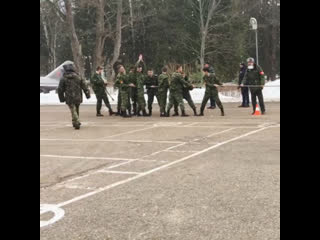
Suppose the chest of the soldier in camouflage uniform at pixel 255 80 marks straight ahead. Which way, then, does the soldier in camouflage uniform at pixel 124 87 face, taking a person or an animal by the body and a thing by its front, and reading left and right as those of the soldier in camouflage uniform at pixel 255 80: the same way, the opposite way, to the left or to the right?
to the left

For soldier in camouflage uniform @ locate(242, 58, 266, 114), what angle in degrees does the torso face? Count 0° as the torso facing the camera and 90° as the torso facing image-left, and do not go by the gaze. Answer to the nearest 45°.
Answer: approximately 45°

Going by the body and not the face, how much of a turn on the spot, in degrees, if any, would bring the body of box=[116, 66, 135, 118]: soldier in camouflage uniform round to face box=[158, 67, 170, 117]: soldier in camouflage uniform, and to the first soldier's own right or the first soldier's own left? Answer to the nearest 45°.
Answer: approximately 45° to the first soldier's own left

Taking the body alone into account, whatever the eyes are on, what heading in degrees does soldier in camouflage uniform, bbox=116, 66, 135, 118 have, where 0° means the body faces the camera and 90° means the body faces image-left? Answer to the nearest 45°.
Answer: approximately 315°

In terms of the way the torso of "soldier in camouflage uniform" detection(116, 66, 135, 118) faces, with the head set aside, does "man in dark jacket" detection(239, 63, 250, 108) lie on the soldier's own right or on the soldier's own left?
on the soldier's own left

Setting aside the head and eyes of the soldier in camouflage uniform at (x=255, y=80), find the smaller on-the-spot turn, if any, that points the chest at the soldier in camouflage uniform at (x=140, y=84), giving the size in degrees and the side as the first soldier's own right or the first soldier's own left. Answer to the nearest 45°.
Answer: approximately 45° to the first soldier's own right
